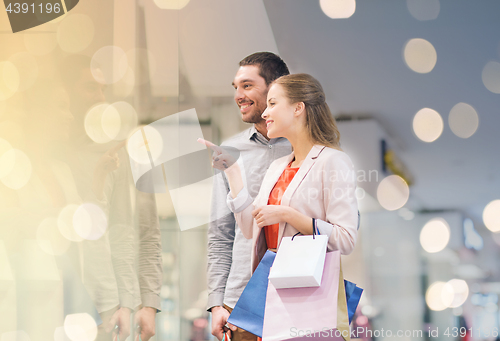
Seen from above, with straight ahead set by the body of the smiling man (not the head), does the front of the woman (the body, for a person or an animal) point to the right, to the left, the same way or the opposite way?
the same way

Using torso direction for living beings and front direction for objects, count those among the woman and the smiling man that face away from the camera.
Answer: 0

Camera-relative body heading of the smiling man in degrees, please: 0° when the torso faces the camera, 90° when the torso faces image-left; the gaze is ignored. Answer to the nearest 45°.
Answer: approximately 45°

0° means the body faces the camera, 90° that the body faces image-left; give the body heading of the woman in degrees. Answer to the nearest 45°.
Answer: approximately 45°

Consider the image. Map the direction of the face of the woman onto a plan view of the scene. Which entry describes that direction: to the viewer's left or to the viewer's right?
to the viewer's left
